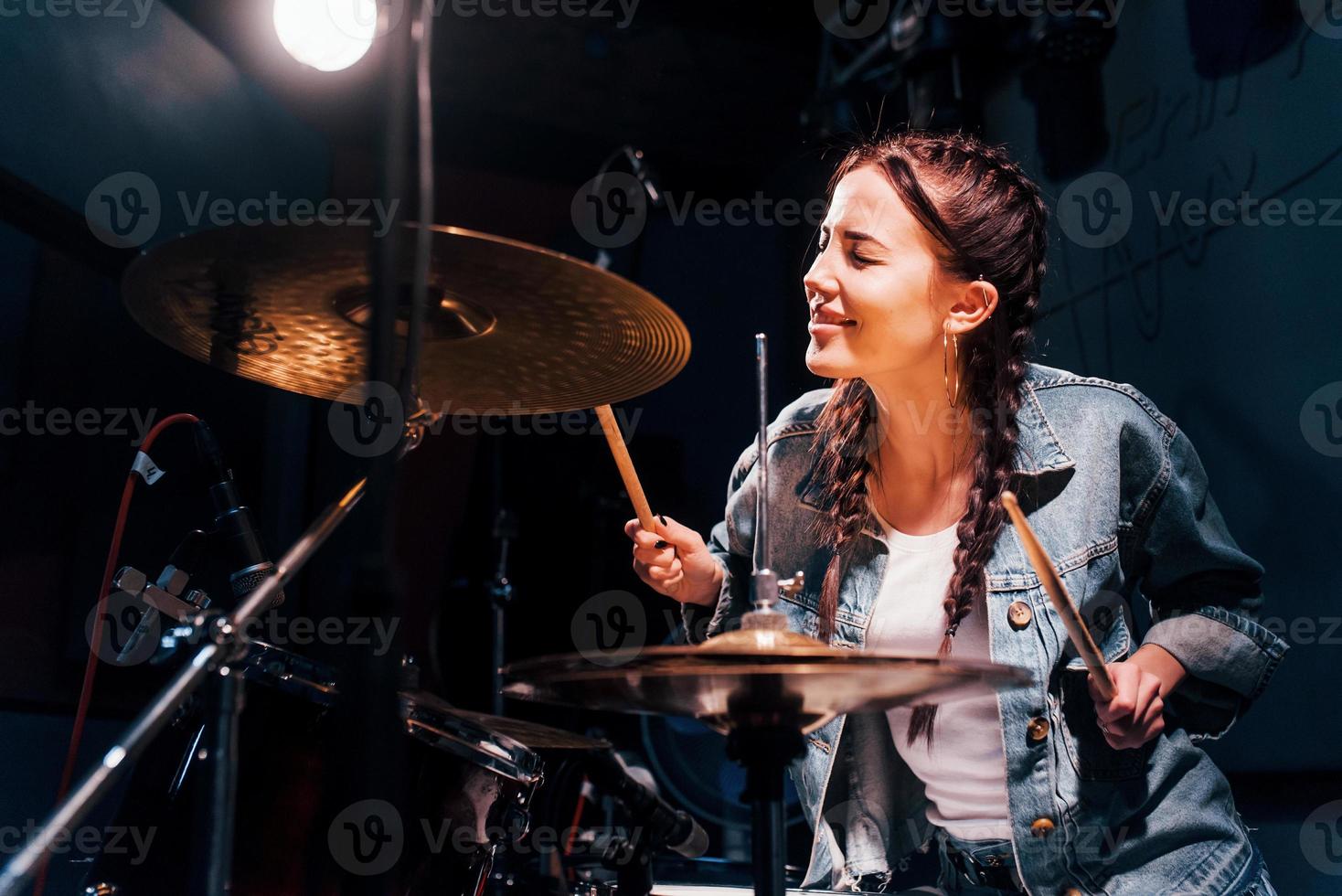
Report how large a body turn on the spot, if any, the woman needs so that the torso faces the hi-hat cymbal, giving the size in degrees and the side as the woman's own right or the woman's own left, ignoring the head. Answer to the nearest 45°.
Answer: approximately 45° to the woman's own left

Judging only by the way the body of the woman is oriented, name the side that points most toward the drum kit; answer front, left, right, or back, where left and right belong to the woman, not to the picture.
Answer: front

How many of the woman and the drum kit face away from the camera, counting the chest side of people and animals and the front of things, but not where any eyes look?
0

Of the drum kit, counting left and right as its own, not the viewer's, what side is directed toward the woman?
back

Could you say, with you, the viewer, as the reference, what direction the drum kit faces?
facing the viewer and to the left of the viewer

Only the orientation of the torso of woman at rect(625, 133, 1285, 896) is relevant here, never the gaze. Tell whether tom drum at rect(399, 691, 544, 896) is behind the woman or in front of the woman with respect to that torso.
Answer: in front
